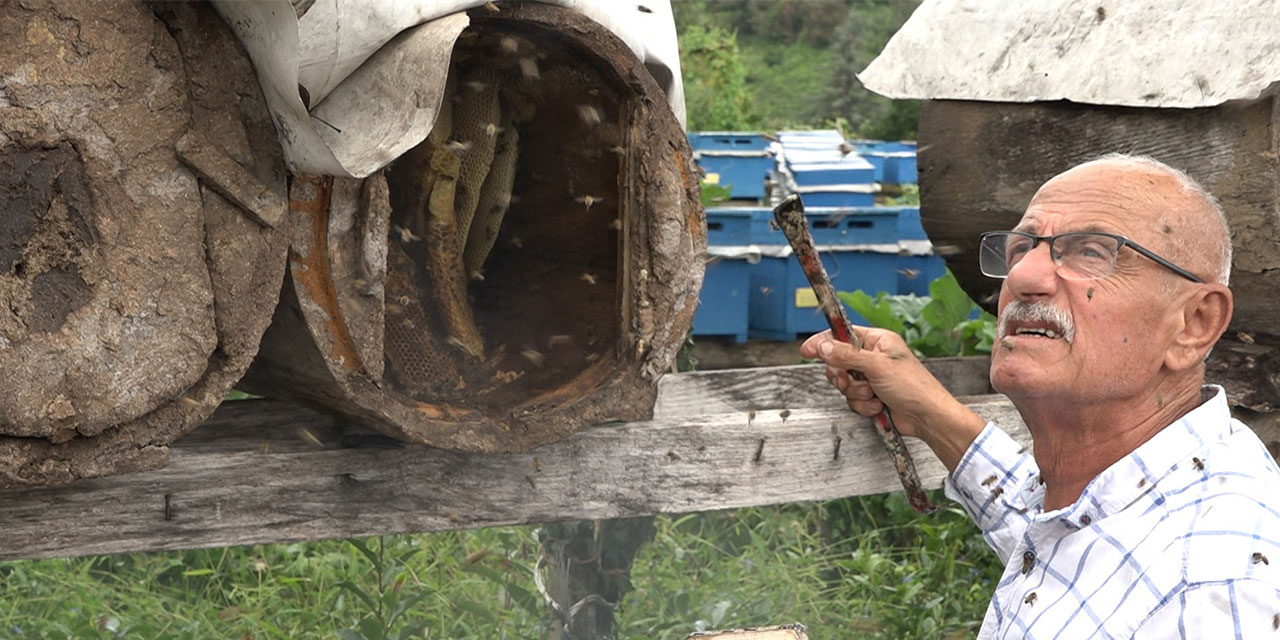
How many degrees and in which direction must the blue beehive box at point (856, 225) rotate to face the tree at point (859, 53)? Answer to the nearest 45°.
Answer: approximately 180°

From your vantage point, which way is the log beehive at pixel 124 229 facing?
toward the camera

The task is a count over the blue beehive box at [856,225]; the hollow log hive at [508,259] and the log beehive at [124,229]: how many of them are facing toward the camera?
3

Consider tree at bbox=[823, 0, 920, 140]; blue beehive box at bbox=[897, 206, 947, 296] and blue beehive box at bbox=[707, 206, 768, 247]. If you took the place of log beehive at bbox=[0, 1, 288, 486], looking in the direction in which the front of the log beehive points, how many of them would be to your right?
0

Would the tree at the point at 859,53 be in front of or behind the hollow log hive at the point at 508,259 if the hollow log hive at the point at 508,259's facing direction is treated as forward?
behind

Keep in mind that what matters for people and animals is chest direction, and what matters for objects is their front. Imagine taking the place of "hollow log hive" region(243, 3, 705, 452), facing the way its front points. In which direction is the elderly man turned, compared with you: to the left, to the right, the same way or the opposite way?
to the right

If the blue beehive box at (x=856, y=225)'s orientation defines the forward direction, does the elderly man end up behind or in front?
in front

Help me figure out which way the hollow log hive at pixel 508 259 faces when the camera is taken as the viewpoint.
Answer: facing the viewer

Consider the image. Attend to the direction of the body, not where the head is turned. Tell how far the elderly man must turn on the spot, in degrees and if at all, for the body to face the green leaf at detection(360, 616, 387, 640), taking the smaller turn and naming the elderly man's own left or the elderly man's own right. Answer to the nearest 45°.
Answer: approximately 45° to the elderly man's own right

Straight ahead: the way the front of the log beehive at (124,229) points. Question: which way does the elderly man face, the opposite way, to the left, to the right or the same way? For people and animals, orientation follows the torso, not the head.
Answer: to the right

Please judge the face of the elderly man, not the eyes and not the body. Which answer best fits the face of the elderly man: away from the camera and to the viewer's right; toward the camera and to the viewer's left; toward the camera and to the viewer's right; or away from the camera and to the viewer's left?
toward the camera and to the viewer's left

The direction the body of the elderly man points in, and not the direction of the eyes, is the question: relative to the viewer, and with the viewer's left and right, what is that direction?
facing the viewer and to the left of the viewer

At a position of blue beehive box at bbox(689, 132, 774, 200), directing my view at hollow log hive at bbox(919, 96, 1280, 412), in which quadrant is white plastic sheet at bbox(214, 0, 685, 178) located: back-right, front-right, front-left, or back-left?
front-right

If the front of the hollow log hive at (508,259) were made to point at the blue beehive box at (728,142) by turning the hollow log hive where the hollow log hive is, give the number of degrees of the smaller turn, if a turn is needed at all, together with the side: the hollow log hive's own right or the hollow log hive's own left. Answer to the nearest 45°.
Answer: approximately 180°

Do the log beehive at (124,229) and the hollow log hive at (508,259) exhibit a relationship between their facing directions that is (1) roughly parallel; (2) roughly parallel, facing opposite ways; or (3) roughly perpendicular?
roughly parallel
